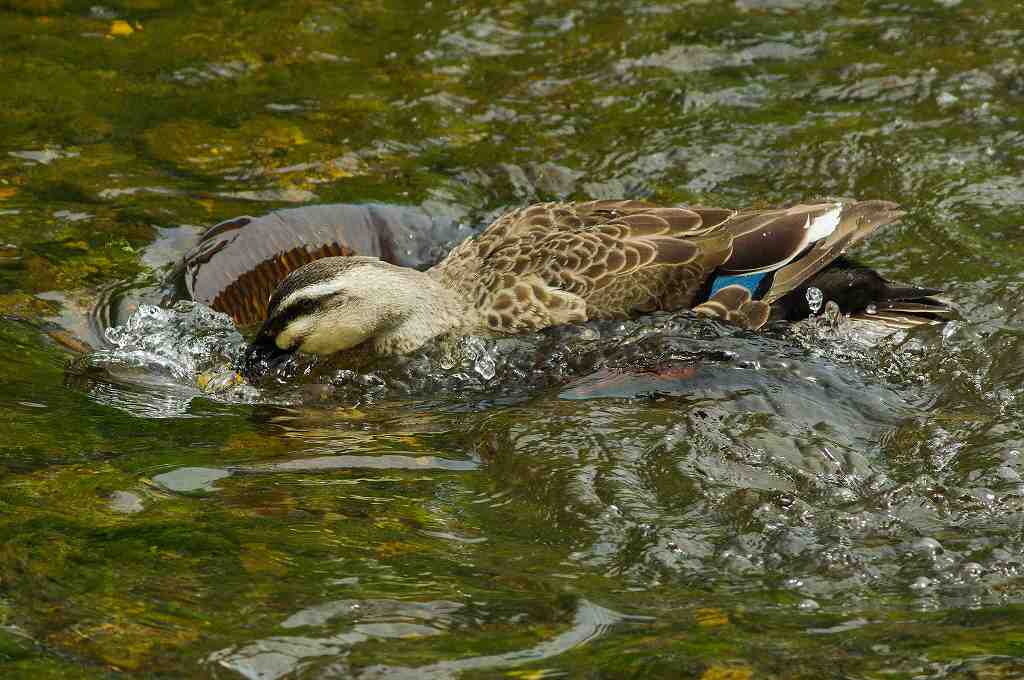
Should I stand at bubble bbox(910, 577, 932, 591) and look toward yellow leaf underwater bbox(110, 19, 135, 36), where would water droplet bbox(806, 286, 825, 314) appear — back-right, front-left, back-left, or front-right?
front-right

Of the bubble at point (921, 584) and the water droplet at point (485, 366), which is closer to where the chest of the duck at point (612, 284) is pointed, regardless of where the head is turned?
the water droplet

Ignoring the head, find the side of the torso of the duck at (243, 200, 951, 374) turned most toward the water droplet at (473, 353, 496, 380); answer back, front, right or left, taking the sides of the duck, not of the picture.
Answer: left

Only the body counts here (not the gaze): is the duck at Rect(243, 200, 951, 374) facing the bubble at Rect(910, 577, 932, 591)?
no

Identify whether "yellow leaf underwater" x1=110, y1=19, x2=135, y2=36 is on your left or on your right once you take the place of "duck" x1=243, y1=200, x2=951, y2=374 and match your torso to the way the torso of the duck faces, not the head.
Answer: on your right

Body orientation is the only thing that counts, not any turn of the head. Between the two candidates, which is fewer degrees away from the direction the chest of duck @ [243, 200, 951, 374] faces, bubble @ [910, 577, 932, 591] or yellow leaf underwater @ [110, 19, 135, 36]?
the yellow leaf underwater

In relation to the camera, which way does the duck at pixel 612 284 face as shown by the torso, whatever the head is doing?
to the viewer's left
